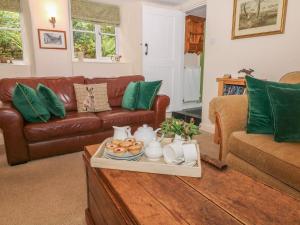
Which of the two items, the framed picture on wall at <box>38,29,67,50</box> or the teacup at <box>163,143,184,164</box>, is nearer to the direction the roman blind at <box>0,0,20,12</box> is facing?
the teacup

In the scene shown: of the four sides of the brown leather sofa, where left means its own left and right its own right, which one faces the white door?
left

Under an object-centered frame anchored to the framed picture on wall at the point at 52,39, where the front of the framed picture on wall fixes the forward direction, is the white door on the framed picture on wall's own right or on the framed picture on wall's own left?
on the framed picture on wall's own left

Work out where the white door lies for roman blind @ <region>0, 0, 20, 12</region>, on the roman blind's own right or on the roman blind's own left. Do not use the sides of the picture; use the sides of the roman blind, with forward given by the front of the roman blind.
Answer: on the roman blind's own left

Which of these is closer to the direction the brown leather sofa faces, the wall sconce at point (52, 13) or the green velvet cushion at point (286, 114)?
the green velvet cushion

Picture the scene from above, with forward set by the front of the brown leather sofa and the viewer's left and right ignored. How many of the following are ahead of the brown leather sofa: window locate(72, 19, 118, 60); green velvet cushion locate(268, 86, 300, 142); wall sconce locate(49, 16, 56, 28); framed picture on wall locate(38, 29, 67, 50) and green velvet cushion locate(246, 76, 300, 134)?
2

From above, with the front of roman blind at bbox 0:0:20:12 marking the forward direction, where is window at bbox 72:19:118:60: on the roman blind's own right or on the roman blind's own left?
on the roman blind's own left

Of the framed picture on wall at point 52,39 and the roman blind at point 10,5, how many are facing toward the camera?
2

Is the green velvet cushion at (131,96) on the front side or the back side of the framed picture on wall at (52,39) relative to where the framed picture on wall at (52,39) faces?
on the front side

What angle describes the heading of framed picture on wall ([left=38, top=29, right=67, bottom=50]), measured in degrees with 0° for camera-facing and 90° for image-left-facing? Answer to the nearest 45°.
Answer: approximately 0°

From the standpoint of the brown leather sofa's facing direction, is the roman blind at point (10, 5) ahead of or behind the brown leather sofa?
behind

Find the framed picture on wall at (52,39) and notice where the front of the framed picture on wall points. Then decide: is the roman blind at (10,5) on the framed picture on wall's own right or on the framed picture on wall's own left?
on the framed picture on wall's own right
